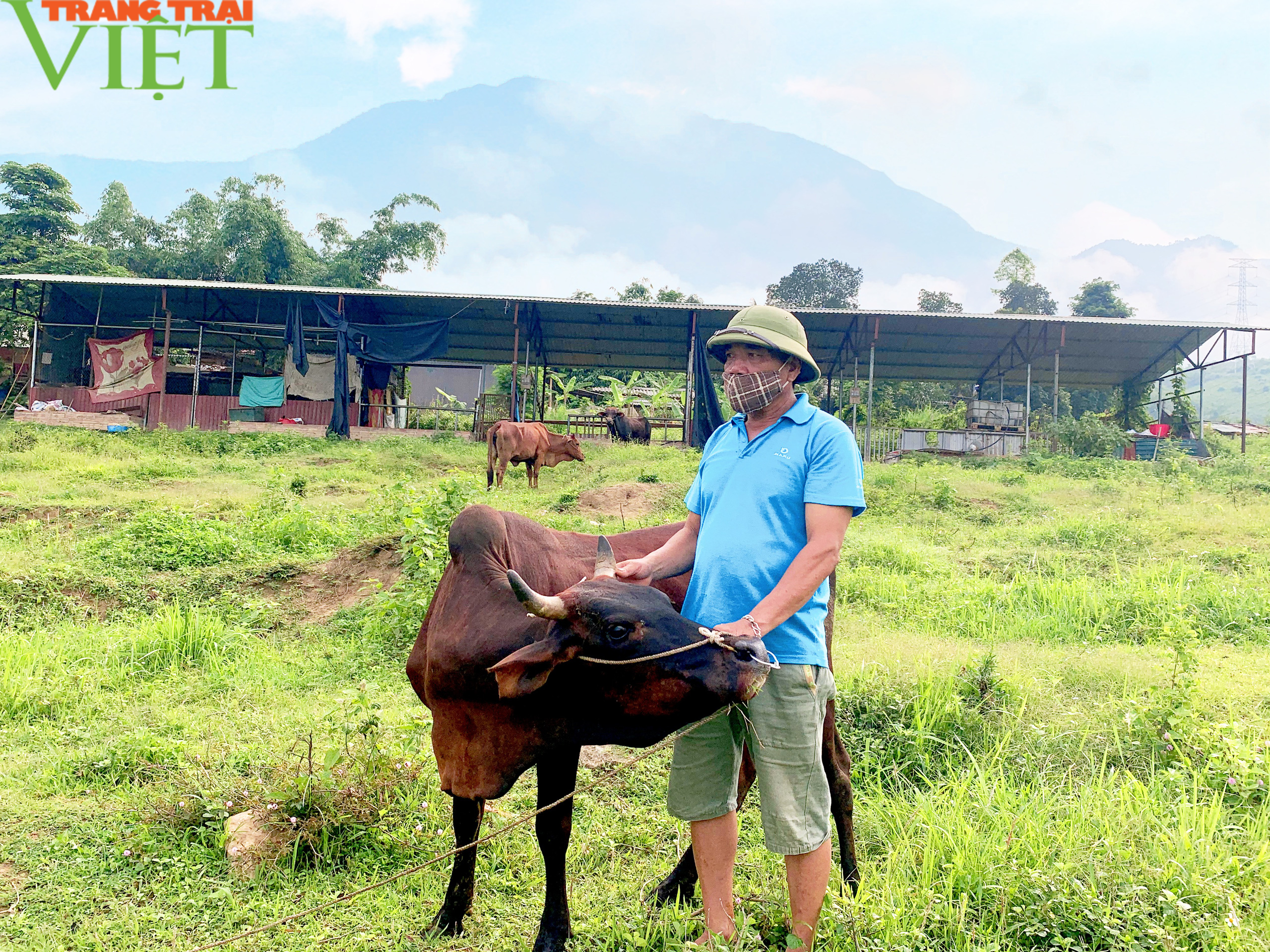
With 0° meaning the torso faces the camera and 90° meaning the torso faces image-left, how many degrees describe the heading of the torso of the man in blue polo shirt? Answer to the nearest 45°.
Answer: approximately 45°

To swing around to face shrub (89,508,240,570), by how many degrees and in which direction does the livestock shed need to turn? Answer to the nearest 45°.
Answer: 0° — it already faces it

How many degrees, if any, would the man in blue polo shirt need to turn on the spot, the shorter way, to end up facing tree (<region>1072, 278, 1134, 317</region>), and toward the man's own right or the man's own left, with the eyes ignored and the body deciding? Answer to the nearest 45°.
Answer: approximately 135° to the man's own right

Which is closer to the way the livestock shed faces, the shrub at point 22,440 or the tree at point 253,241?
the shrub

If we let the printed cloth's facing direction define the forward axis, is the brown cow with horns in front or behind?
in front

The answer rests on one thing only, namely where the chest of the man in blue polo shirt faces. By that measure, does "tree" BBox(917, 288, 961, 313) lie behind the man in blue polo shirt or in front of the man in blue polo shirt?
behind
